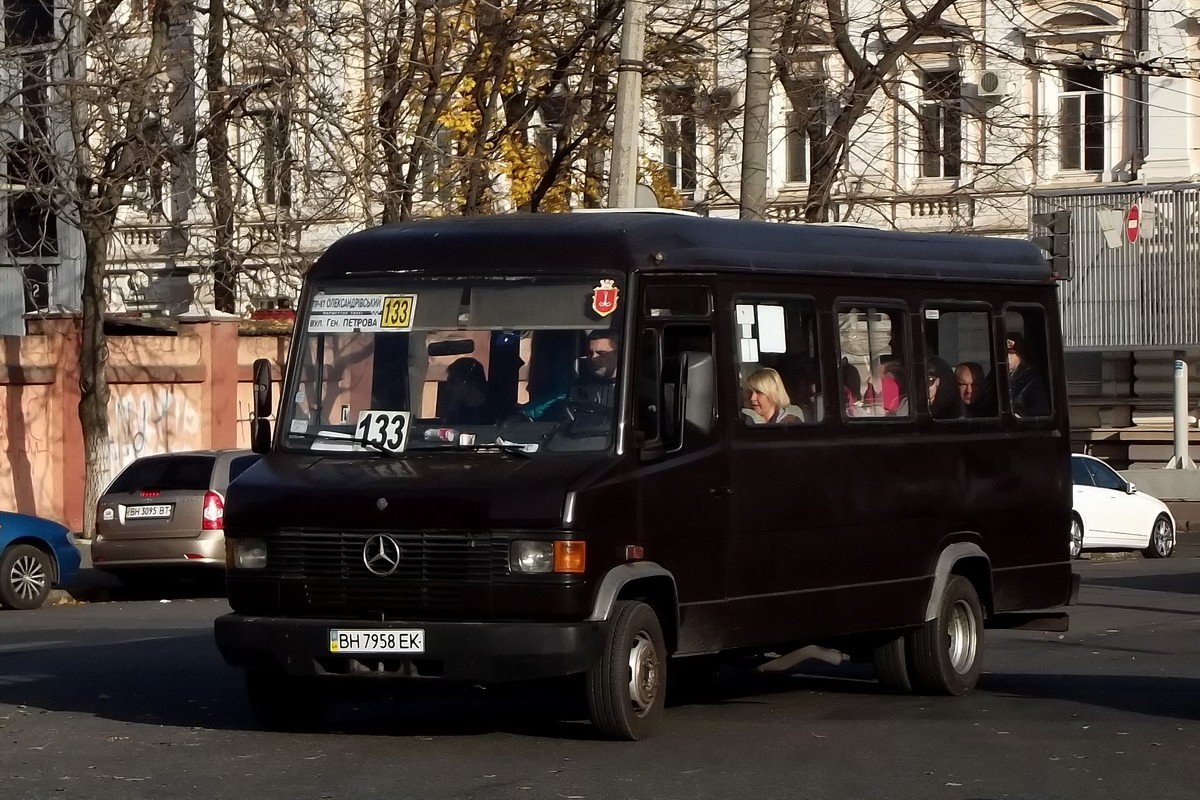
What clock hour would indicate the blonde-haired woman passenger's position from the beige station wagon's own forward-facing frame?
The blonde-haired woman passenger is roughly at 4 o'clock from the beige station wagon.

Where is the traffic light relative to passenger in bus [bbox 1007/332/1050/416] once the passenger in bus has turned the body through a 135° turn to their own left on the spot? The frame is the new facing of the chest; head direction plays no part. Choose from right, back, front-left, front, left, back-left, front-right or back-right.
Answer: left

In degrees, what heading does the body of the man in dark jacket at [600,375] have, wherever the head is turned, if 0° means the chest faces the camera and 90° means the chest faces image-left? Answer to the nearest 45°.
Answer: approximately 45°

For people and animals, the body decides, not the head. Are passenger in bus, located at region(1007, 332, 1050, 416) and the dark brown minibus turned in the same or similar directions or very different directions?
same or similar directions

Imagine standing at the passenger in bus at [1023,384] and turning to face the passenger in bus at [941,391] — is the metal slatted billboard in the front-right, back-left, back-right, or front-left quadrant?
back-right

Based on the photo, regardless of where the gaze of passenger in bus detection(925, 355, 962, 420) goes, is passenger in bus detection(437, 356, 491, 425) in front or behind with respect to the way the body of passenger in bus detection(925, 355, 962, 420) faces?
in front

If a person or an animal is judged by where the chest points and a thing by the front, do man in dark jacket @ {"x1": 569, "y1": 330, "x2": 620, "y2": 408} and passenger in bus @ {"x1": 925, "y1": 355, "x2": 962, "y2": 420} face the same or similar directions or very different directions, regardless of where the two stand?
same or similar directions

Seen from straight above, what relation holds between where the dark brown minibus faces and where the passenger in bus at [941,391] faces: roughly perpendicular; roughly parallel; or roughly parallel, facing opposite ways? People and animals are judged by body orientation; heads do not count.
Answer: roughly parallel

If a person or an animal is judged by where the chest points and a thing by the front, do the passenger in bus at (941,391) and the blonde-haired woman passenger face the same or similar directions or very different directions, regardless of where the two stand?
same or similar directions

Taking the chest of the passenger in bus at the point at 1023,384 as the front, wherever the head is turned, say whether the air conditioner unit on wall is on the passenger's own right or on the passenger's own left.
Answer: on the passenger's own right

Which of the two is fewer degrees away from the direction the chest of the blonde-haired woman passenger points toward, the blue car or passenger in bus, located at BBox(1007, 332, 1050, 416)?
the blue car

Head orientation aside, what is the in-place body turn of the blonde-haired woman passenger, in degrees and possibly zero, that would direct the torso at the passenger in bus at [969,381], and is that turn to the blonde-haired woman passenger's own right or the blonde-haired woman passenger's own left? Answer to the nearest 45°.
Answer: approximately 180°

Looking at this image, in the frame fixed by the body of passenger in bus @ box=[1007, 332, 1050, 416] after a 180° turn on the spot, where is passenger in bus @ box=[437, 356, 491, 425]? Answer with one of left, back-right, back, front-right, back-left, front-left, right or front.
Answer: back

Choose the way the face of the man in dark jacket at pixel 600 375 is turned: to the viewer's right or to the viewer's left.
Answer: to the viewer's left
